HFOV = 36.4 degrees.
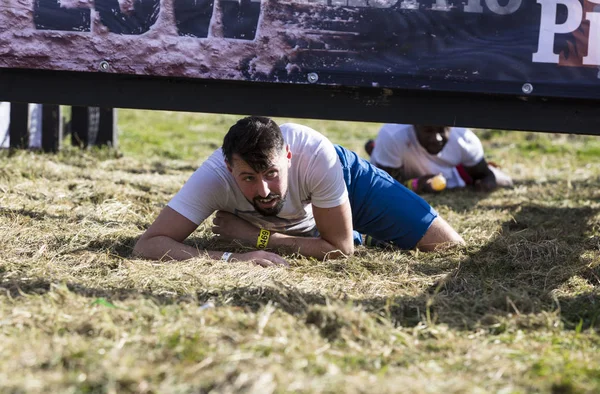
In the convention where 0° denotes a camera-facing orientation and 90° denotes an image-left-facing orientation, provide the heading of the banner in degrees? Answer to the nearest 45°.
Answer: approximately 0°
